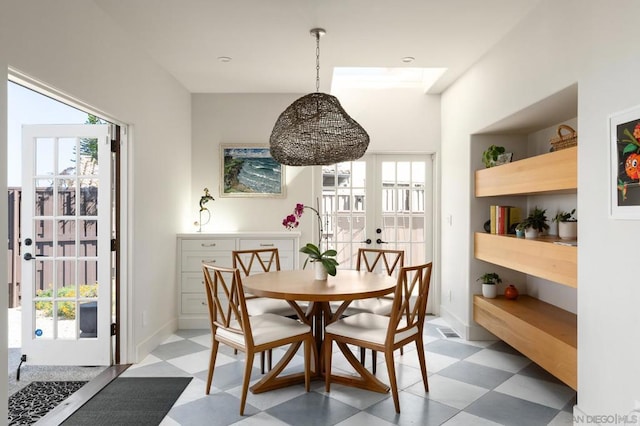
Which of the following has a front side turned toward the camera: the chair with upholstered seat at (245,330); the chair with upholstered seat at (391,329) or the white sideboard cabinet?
the white sideboard cabinet

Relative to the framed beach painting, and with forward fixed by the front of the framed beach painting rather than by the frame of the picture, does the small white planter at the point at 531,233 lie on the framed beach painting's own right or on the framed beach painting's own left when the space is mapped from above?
on the framed beach painting's own left

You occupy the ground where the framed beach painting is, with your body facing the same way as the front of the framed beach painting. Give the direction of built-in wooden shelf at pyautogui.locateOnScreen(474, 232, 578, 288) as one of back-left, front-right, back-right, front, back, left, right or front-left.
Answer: front-left

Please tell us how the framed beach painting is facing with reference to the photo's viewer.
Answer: facing the viewer

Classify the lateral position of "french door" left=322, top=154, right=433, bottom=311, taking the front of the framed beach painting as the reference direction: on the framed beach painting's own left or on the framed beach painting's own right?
on the framed beach painting's own left

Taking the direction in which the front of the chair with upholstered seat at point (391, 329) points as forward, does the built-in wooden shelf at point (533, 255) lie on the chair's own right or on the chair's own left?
on the chair's own right

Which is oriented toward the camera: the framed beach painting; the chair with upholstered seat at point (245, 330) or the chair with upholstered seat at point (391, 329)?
the framed beach painting

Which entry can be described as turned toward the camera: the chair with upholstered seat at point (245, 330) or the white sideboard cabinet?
the white sideboard cabinet

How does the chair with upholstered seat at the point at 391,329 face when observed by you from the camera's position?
facing away from the viewer and to the left of the viewer

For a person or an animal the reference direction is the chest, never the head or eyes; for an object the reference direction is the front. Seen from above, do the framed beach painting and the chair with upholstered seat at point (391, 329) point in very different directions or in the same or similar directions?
very different directions

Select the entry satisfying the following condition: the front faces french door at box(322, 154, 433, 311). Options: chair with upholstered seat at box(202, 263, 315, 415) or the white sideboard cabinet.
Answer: the chair with upholstered seat

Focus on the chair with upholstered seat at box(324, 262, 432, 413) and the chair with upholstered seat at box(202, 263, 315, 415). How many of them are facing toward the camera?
0

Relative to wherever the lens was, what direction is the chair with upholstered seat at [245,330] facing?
facing away from the viewer and to the right of the viewer

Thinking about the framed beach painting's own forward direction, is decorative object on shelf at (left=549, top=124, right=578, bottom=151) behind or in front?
in front

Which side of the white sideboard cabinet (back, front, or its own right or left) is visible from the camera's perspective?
front

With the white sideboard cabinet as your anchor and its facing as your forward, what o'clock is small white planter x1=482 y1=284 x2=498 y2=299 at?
The small white planter is roughly at 10 o'clock from the white sideboard cabinet.

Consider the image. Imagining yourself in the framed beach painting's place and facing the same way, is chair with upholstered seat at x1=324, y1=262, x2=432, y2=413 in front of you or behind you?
in front

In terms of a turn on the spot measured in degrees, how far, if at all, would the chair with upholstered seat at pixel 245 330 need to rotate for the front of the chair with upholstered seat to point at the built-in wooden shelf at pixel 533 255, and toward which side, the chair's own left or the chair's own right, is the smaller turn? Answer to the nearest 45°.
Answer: approximately 45° to the chair's own right

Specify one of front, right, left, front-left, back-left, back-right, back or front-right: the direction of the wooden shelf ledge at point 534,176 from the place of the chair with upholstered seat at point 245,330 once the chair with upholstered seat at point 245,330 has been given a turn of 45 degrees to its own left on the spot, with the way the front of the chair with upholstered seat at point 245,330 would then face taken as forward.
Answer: right

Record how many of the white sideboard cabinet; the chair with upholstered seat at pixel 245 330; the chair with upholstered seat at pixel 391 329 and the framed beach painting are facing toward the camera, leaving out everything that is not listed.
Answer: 2
